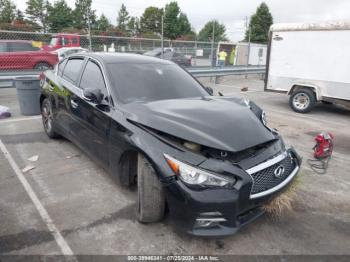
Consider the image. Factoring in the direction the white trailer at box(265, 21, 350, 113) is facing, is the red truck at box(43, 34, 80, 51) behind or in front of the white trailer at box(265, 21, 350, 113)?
behind

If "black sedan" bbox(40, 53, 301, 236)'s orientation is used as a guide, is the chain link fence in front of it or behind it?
behind

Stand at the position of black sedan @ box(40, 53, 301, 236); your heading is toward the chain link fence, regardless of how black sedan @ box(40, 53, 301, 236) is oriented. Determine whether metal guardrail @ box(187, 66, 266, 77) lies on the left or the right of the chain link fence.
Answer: right

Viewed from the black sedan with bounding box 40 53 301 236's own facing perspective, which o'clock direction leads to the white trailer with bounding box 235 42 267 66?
The white trailer is roughly at 8 o'clock from the black sedan.

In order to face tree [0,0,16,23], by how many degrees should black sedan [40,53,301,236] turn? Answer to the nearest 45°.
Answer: approximately 180°

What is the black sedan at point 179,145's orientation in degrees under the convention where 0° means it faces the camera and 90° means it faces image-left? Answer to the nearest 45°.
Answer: approximately 315°

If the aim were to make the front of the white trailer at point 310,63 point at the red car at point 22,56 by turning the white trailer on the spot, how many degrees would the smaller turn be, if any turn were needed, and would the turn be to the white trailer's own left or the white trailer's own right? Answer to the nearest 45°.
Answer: approximately 135° to the white trailer's own right
